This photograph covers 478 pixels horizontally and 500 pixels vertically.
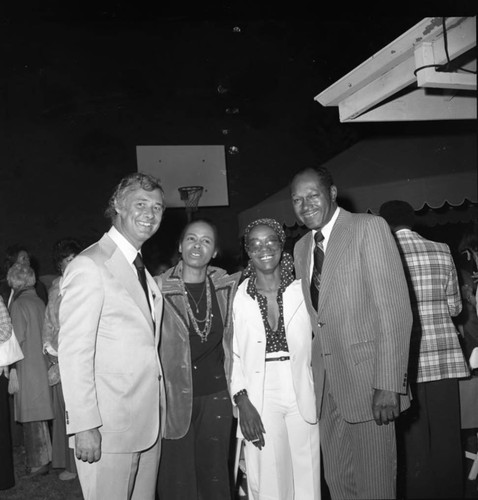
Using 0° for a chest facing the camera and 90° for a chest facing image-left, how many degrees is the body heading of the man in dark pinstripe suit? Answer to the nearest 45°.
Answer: approximately 45°

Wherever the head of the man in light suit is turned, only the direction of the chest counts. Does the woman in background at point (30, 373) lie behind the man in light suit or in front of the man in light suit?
behind

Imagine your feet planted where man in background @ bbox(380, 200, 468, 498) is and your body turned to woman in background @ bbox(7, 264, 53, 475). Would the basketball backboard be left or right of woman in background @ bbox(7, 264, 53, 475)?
right

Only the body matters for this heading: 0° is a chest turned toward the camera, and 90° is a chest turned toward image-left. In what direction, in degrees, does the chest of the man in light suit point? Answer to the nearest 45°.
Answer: approximately 315°

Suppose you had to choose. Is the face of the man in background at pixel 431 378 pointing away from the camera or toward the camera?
away from the camera

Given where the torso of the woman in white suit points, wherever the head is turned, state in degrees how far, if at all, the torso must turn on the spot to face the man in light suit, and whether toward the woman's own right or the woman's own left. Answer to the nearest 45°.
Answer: approximately 45° to the woman's own right
